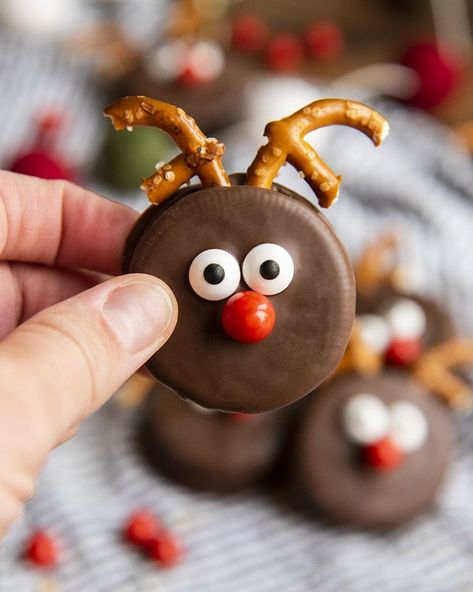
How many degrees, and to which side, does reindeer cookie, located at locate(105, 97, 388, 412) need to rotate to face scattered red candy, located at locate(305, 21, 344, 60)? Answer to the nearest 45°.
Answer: approximately 180°

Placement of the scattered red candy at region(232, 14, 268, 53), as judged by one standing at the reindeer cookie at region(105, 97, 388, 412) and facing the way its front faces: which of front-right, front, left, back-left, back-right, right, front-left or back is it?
back

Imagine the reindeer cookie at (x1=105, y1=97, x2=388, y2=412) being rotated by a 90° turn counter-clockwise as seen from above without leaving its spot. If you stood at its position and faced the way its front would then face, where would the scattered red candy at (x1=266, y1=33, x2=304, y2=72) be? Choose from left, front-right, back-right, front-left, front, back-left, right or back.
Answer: left

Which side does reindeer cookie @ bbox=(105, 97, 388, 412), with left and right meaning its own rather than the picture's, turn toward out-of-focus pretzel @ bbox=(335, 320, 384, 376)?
back

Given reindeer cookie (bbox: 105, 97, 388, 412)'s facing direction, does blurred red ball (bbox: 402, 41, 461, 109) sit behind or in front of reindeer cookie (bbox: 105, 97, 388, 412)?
behind

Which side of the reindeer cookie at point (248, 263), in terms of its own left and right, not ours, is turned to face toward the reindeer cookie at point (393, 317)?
back

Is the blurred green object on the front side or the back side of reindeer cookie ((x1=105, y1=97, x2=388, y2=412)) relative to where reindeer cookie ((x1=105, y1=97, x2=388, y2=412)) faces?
on the back side

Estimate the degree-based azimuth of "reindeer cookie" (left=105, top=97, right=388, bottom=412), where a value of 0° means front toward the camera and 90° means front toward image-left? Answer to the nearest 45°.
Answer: approximately 0°
